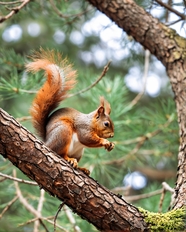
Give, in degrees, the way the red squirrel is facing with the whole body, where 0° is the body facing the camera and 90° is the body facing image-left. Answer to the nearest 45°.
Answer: approximately 270°
